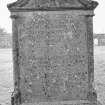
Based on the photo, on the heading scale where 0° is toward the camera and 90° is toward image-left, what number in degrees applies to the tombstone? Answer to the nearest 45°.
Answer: approximately 0°
